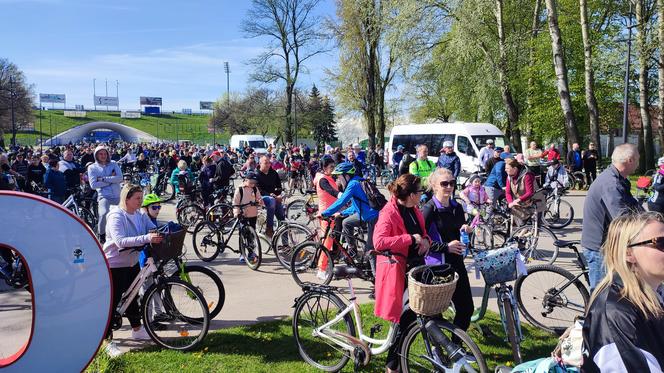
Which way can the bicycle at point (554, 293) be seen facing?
to the viewer's right

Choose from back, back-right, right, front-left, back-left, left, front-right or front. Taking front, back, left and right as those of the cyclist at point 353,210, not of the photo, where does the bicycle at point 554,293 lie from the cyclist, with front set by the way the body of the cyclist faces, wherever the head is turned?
back-left

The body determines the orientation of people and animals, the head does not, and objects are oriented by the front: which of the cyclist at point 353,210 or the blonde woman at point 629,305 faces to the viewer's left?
the cyclist

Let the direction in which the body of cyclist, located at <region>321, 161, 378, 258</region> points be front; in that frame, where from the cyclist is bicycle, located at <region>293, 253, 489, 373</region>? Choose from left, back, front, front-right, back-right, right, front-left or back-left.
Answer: left

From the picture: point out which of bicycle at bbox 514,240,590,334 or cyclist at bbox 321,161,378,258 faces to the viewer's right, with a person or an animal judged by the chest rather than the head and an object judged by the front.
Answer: the bicycle

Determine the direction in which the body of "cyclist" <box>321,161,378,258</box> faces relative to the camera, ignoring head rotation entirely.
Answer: to the viewer's left

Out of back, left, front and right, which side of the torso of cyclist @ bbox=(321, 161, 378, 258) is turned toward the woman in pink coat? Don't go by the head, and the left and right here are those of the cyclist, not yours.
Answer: left

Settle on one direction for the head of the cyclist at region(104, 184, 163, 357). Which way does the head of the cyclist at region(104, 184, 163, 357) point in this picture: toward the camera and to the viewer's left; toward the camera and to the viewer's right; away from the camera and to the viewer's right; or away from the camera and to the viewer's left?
toward the camera and to the viewer's right

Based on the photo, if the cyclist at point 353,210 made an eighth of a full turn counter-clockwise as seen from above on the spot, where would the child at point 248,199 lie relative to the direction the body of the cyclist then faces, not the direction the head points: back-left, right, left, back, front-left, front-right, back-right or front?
right

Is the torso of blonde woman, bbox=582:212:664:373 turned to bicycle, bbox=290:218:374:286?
no
